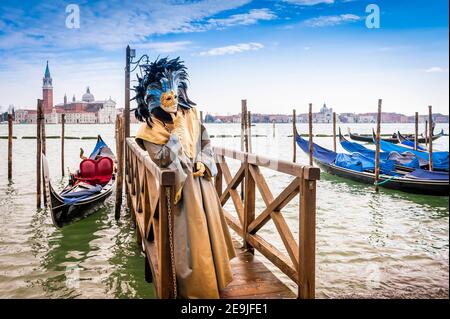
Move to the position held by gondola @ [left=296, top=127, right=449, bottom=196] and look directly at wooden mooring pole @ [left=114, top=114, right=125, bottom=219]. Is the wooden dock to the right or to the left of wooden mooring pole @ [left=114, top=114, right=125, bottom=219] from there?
left

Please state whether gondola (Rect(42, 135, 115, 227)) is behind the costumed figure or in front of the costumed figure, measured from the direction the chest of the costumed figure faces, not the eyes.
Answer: behind
